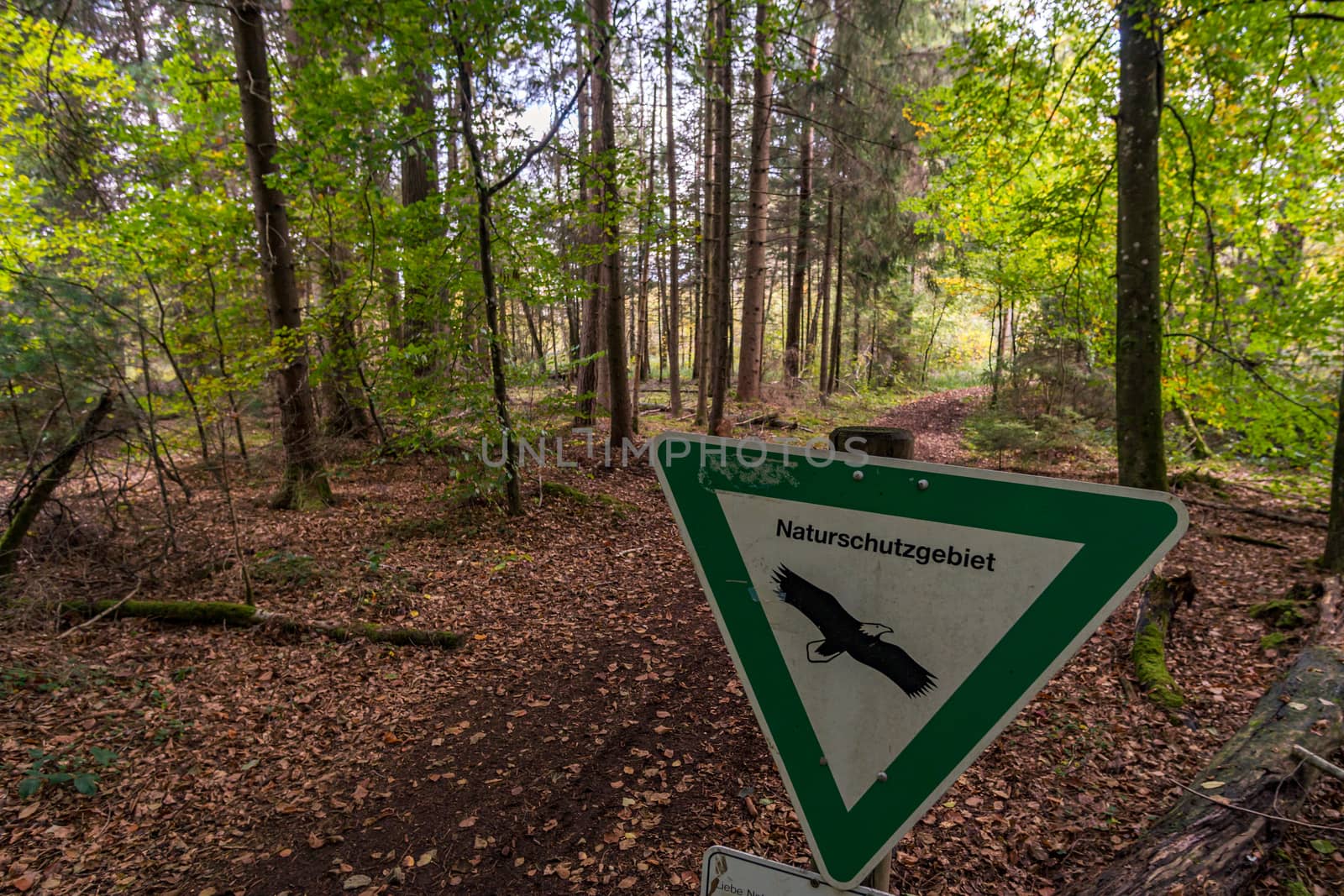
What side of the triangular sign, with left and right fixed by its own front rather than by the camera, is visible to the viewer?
front

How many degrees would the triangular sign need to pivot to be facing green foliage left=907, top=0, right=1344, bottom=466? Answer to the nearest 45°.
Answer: approximately 180°

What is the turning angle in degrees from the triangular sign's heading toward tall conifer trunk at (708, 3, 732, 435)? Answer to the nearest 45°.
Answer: approximately 180°

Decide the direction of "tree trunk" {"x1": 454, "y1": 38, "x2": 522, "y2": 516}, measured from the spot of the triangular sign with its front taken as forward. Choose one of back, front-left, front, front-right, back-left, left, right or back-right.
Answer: back-right

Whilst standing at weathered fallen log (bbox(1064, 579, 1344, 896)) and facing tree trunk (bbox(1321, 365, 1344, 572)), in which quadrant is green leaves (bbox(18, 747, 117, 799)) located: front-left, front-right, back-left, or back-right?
back-left

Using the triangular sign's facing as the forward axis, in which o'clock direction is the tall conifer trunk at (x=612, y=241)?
The tall conifer trunk is roughly at 5 o'clock from the triangular sign.

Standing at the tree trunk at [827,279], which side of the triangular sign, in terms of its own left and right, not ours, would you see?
back

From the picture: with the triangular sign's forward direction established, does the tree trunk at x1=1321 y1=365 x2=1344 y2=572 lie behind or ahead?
behind

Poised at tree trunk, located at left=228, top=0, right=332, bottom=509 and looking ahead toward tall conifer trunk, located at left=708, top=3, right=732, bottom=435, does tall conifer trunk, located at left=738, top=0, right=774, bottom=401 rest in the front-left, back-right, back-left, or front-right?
front-left

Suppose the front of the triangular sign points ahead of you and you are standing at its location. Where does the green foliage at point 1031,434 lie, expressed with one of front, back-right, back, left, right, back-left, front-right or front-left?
back

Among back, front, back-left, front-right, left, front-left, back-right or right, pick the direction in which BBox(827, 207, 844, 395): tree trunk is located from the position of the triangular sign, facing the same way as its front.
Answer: back
